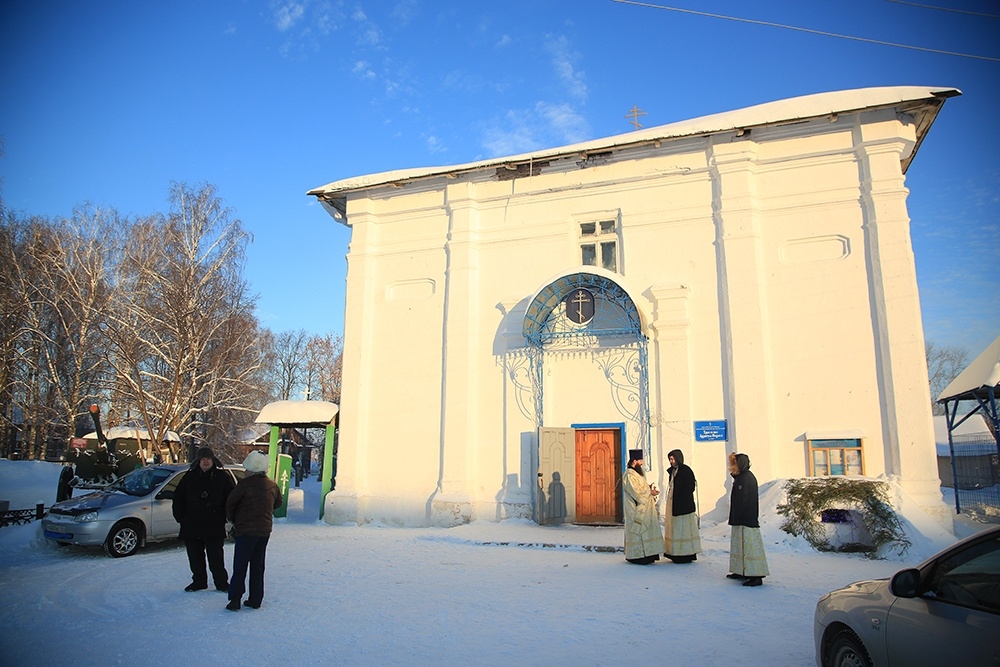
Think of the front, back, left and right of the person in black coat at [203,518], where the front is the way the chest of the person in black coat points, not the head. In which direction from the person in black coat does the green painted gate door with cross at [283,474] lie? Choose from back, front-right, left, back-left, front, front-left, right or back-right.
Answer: back

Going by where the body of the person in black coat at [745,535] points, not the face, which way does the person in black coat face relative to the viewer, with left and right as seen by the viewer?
facing to the left of the viewer

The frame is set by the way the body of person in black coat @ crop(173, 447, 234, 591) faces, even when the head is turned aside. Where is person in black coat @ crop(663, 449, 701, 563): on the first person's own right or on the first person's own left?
on the first person's own left

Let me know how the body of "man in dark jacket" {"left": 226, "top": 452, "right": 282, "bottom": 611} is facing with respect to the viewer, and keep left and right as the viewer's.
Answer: facing away from the viewer and to the left of the viewer

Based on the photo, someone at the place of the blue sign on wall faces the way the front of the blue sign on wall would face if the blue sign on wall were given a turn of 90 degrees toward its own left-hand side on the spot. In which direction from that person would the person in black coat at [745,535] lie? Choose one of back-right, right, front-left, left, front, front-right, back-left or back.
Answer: right

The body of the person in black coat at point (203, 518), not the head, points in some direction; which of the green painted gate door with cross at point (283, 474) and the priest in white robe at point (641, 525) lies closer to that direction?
the priest in white robe

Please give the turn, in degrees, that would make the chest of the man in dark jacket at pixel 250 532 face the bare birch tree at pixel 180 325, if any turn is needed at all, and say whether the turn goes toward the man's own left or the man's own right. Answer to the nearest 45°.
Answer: approximately 45° to the man's own right

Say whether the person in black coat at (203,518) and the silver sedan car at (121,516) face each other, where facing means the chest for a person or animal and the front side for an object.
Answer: no

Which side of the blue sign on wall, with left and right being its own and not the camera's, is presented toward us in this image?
front

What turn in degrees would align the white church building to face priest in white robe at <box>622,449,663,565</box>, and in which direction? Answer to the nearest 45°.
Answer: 0° — it already faces them

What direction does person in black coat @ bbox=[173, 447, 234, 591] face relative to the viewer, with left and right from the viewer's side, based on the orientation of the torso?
facing the viewer

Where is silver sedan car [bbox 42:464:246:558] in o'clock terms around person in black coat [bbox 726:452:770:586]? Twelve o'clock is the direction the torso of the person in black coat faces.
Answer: The silver sedan car is roughly at 12 o'clock from the person in black coat.

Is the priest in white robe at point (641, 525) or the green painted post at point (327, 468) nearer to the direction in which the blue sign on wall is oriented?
the priest in white robe

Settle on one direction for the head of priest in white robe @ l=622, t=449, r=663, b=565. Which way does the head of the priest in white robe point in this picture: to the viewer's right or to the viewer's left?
to the viewer's right

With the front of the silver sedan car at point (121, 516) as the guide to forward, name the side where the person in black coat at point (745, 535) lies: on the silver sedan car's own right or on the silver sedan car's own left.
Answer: on the silver sedan car's own left

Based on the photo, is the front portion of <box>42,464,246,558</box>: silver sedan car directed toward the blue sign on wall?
no
